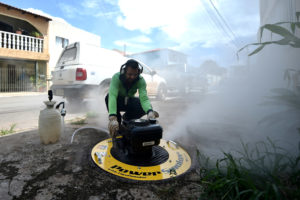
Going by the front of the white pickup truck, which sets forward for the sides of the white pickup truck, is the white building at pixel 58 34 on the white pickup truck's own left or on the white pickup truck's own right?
on the white pickup truck's own left

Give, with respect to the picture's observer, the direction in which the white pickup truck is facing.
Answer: facing away from the viewer and to the right of the viewer
